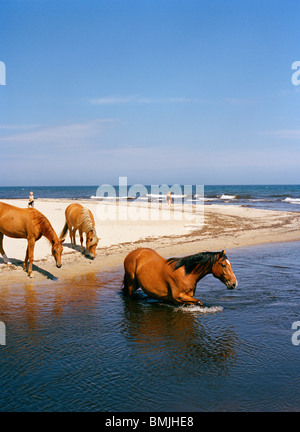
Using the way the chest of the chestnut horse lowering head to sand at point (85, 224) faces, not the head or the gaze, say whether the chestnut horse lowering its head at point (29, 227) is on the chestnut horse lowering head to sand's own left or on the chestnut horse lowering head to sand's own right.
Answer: on the chestnut horse lowering head to sand's own right

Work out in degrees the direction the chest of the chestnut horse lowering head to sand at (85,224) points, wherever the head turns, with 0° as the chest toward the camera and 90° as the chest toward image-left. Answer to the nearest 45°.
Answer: approximately 315°
